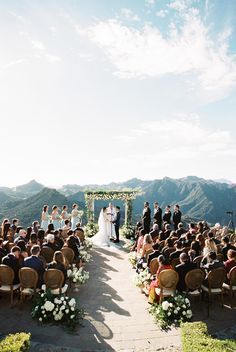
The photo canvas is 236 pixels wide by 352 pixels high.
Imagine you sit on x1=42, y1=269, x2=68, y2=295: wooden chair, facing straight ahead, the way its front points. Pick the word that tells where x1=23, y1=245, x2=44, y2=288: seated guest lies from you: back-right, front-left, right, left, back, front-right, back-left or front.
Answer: front-left

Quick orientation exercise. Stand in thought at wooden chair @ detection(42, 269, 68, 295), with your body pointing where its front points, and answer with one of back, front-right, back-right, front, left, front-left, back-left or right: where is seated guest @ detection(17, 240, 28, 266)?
front-left

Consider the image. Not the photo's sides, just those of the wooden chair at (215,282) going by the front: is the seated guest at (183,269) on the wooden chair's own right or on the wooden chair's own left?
on the wooden chair's own left

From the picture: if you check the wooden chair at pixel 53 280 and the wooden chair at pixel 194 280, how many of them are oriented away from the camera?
2

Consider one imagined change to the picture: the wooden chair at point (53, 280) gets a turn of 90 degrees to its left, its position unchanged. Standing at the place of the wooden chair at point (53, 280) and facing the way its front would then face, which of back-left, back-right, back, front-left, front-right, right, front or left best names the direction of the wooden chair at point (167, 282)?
back

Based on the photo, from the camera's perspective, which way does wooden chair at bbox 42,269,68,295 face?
away from the camera

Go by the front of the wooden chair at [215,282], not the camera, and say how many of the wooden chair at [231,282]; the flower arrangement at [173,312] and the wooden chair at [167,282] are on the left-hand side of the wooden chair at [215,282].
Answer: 2

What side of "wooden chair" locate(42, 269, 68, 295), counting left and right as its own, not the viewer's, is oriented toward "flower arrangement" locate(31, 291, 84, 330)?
back

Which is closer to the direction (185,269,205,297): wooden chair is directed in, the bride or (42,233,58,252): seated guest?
the bride

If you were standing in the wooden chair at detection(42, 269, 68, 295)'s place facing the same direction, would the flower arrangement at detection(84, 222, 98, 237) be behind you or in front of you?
in front

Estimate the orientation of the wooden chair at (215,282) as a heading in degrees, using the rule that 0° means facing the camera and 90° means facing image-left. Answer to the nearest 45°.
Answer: approximately 135°

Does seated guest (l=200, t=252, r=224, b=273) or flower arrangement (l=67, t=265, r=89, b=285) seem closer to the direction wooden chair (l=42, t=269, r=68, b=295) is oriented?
the flower arrangement

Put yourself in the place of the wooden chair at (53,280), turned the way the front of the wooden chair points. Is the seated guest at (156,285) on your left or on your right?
on your right

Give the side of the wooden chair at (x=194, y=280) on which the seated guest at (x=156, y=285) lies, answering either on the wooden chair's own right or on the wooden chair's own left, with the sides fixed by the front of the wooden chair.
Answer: on the wooden chair's own left

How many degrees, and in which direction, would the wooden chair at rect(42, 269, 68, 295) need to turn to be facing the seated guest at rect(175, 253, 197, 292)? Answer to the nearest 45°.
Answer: approximately 90° to its right

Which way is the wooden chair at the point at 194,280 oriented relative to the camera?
away from the camera
